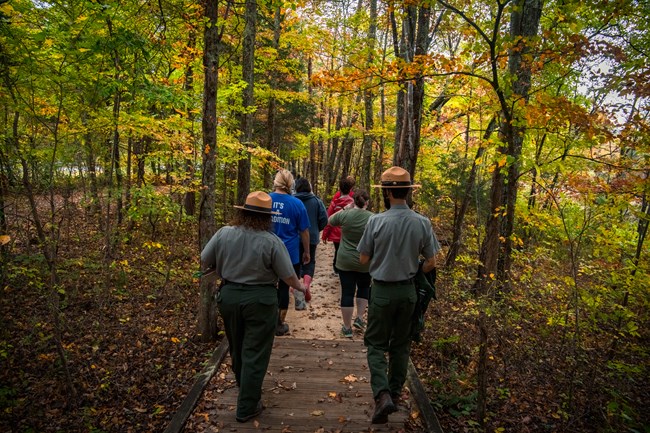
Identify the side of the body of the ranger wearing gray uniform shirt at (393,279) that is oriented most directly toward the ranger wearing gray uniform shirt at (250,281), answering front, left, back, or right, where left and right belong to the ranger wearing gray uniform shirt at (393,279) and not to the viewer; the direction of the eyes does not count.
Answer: left

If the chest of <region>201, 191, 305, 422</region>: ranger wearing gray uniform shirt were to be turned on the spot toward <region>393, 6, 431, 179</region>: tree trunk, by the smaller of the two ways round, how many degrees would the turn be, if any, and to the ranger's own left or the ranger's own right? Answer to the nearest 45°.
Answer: approximately 45° to the ranger's own right

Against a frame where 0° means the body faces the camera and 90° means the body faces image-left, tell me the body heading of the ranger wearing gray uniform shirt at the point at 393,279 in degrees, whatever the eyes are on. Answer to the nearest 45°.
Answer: approximately 180°

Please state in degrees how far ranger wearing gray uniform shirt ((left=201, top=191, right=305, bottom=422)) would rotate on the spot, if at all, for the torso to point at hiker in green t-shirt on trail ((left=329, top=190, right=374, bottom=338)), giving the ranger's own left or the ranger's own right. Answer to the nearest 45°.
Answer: approximately 45° to the ranger's own right

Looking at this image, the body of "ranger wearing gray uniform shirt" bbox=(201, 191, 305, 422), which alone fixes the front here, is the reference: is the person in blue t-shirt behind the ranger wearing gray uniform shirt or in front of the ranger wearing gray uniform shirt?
in front

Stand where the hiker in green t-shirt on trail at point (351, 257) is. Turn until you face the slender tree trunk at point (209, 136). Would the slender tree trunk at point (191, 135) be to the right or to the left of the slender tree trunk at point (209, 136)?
right

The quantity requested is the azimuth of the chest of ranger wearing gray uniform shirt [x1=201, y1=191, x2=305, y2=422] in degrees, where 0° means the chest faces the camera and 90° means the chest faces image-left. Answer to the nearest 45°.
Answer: approximately 180°

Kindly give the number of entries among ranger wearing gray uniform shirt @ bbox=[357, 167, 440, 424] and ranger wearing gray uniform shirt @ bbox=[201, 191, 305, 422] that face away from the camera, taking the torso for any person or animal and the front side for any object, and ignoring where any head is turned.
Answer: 2

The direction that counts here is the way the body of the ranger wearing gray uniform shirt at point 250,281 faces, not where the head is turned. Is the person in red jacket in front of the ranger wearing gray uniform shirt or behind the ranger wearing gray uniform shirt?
in front

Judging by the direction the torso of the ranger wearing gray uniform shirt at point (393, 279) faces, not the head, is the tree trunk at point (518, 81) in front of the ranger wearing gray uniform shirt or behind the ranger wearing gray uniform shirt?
in front

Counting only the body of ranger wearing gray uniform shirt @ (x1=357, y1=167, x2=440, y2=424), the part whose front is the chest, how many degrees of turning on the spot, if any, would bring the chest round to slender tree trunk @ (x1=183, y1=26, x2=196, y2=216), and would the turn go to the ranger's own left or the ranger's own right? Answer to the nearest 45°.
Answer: approximately 45° to the ranger's own left

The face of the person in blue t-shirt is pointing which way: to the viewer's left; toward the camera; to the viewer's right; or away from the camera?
away from the camera
